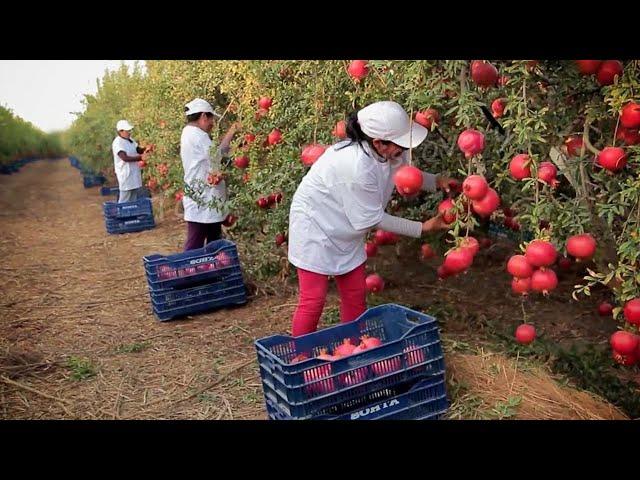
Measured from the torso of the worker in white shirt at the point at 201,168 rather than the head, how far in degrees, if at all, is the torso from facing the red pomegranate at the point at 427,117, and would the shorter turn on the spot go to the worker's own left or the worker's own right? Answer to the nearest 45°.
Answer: approximately 45° to the worker's own right

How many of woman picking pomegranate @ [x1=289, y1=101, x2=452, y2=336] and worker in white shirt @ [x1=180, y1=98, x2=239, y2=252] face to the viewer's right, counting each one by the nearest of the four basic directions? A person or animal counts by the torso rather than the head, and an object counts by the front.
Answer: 2

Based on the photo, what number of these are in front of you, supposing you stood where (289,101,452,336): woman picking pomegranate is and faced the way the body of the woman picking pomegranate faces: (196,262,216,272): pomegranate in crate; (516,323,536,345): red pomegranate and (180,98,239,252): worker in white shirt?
1

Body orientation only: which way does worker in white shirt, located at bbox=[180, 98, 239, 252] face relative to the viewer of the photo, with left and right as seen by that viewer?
facing to the right of the viewer

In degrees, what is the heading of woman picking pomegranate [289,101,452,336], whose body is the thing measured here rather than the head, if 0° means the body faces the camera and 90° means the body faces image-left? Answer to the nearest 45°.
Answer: approximately 270°

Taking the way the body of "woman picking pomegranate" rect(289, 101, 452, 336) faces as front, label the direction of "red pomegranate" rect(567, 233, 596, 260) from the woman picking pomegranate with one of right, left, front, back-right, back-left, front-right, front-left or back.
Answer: front-right

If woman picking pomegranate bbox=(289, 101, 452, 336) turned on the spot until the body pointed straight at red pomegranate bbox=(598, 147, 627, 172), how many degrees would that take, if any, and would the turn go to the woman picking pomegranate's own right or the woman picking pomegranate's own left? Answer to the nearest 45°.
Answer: approximately 45° to the woman picking pomegranate's own right

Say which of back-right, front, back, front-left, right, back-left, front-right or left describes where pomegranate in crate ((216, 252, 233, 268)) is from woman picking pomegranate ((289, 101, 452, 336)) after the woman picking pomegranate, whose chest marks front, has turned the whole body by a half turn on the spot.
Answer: front-right

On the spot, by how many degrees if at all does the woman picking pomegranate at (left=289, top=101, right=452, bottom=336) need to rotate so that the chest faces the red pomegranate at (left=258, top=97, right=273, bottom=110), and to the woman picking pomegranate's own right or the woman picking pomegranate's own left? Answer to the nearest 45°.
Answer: approximately 135° to the woman picking pomegranate's own left
